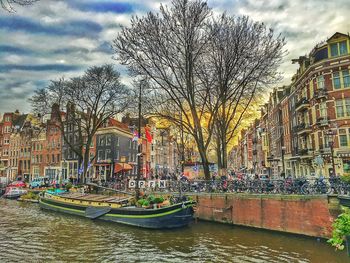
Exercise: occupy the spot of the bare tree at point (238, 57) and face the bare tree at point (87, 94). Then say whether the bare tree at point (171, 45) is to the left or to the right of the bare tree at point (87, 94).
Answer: left
